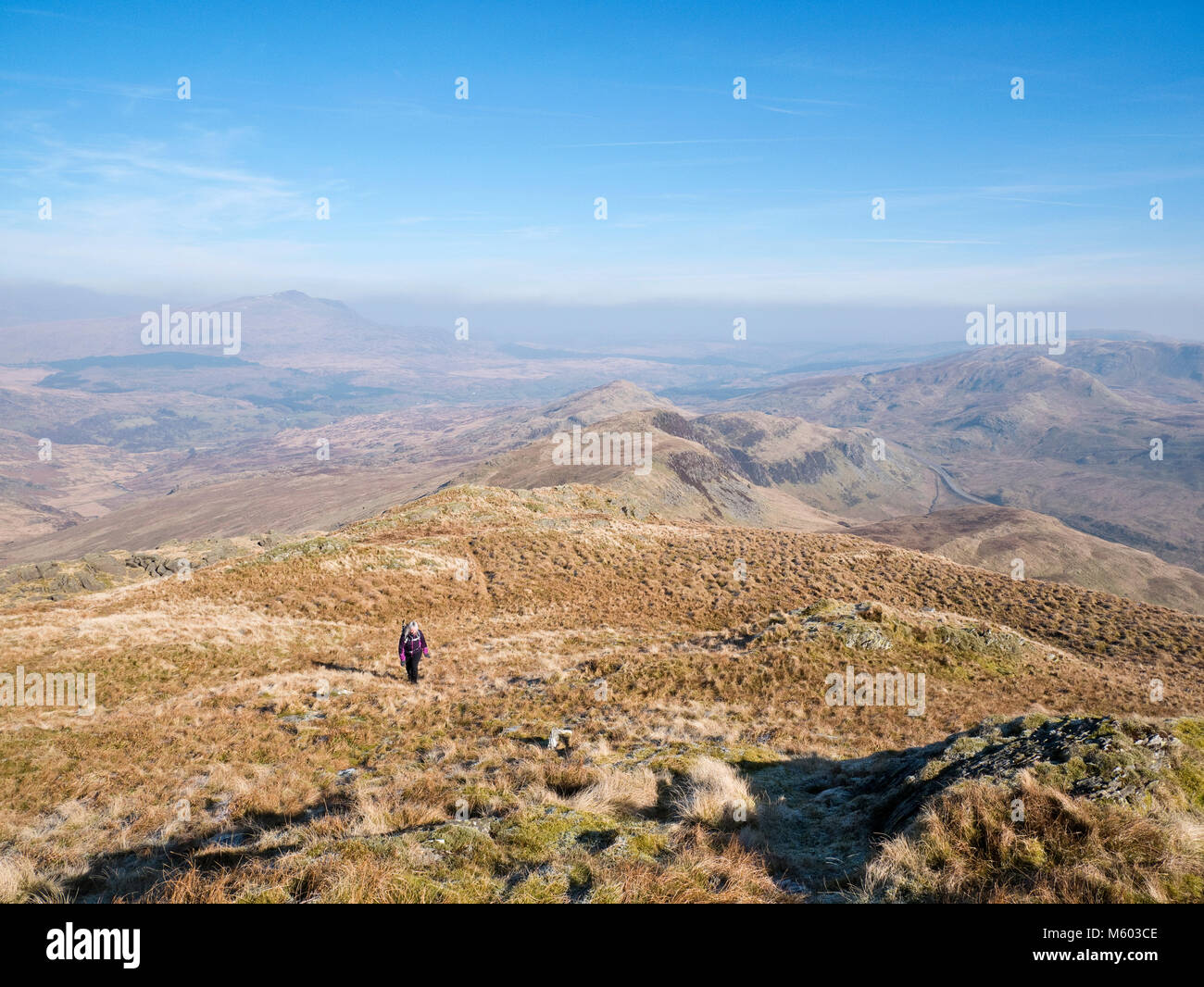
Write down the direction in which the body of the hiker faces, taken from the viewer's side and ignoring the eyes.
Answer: toward the camera
